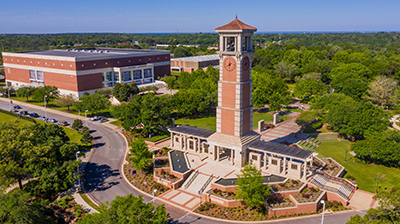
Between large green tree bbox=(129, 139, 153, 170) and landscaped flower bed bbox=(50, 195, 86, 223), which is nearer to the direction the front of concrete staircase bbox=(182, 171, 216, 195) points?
the landscaped flower bed

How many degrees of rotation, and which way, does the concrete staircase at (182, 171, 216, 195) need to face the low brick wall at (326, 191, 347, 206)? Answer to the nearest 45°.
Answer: approximately 135° to its left

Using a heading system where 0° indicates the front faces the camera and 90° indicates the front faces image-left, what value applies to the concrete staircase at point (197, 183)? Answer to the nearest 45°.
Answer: approximately 45°

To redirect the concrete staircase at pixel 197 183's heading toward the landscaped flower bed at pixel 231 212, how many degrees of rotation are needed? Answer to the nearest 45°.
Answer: approximately 90° to its left

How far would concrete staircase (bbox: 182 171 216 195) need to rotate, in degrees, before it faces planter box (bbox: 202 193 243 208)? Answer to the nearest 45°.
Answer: approximately 90° to its left

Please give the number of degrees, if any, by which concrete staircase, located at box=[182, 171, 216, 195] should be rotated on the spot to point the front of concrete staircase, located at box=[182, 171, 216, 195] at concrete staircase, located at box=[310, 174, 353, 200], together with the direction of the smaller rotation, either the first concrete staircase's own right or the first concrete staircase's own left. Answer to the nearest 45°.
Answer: approximately 135° to the first concrete staircase's own left

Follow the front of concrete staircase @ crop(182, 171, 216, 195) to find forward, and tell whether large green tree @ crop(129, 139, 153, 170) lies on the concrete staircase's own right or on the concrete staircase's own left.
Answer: on the concrete staircase's own right

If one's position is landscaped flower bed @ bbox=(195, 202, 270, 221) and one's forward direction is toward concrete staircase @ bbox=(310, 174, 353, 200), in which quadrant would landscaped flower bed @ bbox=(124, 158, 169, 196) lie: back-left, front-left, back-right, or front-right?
back-left
